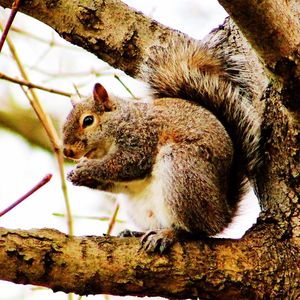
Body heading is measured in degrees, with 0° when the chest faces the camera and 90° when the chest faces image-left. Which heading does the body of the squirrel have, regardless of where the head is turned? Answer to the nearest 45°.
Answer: approximately 90°
